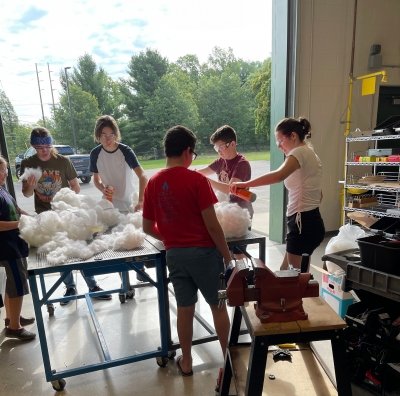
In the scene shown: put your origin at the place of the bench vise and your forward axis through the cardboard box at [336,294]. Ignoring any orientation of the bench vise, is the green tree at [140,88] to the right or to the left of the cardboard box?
left

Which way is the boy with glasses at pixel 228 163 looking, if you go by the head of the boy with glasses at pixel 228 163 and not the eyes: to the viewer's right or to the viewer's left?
to the viewer's left

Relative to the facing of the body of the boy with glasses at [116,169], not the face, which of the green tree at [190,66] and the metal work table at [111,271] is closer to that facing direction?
the metal work table

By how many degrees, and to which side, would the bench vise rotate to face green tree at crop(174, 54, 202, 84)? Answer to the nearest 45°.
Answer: approximately 90° to its right

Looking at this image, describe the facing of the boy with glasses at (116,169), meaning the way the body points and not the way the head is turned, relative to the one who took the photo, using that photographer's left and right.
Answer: facing the viewer

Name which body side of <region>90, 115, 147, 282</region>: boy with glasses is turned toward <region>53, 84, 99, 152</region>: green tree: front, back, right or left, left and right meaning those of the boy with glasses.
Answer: back

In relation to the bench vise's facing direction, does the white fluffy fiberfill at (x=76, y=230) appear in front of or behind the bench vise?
in front

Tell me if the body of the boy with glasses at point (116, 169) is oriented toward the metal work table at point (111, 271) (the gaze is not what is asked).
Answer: yes

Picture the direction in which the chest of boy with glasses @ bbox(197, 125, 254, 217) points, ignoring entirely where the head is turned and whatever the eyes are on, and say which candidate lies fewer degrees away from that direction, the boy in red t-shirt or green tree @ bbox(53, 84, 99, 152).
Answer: the boy in red t-shirt

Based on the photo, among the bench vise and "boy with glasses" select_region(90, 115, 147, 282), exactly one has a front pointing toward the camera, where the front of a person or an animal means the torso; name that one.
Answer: the boy with glasses

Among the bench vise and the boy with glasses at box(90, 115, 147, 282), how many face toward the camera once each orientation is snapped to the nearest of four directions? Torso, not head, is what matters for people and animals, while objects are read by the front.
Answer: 1

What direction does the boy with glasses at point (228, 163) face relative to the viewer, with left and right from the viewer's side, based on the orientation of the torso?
facing the viewer and to the left of the viewer

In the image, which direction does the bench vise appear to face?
to the viewer's left

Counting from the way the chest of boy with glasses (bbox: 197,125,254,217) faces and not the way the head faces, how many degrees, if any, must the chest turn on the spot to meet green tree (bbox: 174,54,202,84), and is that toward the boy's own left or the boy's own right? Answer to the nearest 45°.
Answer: approximately 135° to the boy's own right
